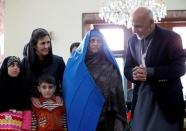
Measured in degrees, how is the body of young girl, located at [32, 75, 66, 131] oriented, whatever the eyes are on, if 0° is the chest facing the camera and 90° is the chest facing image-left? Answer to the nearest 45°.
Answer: approximately 0°

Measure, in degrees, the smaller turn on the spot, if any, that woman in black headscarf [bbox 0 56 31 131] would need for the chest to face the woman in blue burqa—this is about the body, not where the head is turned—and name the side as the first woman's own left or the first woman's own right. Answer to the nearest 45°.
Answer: approximately 45° to the first woman's own left

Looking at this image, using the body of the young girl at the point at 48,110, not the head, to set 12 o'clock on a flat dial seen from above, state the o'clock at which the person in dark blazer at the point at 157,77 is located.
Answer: The person in dark blazer is roughly at 10 o'clock from the young girl.

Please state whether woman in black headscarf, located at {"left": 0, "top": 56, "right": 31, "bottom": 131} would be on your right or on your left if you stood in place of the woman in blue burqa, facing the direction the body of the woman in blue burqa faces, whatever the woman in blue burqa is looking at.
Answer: on your right

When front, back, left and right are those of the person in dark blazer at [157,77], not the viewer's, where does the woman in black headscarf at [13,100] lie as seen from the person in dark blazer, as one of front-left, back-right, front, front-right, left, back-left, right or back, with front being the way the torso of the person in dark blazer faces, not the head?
front-right

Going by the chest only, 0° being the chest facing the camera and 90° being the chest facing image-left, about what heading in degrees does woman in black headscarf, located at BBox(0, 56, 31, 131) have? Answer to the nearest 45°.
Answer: approximately 315°

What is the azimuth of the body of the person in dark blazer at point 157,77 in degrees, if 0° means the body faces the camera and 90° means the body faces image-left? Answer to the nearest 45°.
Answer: approximately 45°

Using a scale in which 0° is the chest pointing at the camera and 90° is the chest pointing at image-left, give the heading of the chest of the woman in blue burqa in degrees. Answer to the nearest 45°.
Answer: approximately 0°

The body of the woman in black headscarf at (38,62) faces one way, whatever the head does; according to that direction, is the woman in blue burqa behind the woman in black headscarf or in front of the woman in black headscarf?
in front
